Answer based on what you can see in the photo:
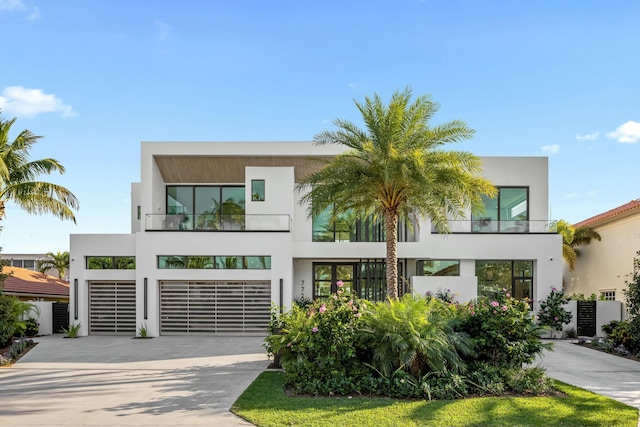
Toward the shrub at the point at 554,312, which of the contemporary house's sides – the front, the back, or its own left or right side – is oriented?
left

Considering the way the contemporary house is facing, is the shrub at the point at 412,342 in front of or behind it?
in front

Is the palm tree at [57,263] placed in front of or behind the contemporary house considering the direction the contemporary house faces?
behind

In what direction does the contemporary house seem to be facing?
toward the camera

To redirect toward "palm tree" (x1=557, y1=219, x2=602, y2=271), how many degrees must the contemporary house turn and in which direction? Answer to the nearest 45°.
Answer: approximately 135° to its left

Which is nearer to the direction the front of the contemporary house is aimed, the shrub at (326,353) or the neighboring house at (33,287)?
the shrub

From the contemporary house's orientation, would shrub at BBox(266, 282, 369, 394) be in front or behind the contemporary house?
in front
